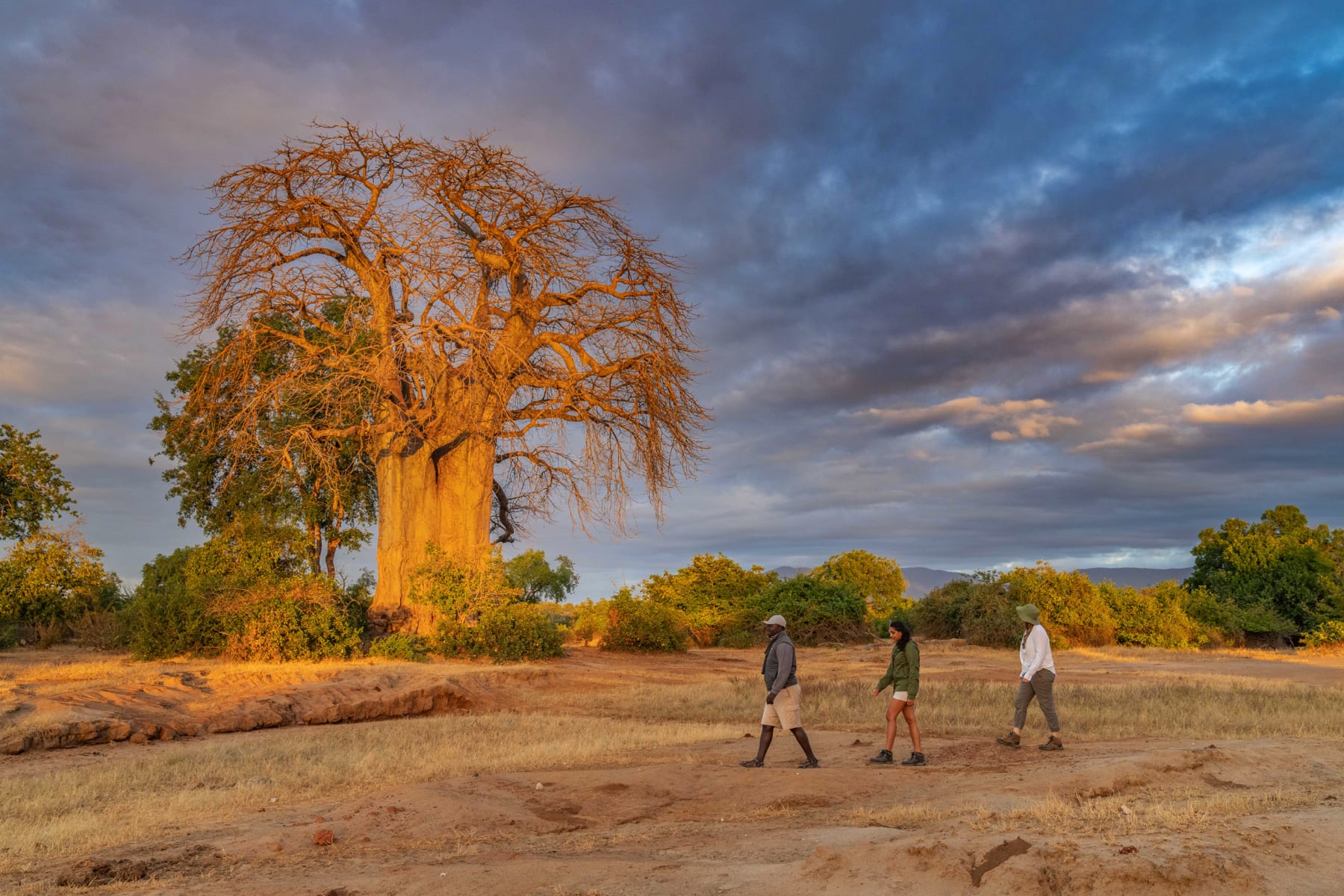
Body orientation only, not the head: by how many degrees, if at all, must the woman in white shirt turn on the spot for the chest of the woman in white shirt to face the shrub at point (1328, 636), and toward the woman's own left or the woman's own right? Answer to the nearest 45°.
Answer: approximately 90° to the woman's own right

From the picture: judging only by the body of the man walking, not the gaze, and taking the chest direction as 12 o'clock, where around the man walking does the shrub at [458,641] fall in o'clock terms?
The shrub is roughly at 2 o'clock from the man walking.

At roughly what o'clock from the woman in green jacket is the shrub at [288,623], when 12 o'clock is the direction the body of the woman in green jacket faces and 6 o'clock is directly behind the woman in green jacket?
The shrub is roughly at 1 o'clock from the woman in green jacket.

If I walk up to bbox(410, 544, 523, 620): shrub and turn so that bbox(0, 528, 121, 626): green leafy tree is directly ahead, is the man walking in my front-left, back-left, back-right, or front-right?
back-left

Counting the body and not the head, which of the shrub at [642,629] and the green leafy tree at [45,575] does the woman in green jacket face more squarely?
the green leafy tree

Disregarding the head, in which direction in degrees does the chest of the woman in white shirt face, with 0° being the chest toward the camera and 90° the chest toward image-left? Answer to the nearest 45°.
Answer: approximately 90°

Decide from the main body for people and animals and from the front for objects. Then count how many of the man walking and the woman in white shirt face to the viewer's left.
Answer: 2

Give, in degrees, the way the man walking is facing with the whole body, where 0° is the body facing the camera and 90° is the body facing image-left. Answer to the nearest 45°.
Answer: approximately 90°

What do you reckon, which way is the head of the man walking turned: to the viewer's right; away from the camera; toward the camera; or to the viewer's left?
to the viewer's left

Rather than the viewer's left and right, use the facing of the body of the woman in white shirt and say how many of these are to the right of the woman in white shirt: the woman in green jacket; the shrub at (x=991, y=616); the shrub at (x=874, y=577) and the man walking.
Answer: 2

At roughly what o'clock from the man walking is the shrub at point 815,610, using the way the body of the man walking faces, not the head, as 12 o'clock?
The shrub is roughly at 3 o'clock from the man walking.

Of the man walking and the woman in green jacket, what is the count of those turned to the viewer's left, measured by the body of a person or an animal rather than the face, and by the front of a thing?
2

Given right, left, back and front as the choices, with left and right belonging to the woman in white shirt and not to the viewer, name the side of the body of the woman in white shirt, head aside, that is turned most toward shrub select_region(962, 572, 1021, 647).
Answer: right

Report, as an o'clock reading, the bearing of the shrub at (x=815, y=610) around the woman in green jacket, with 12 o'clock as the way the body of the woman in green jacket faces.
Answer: The shrub is roughly at 3 o'clock from the woman in green jacket.

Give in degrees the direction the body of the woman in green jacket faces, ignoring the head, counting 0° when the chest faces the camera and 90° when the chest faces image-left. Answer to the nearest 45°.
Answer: approximately 90°

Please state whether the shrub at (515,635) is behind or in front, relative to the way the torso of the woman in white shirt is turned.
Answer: in front
